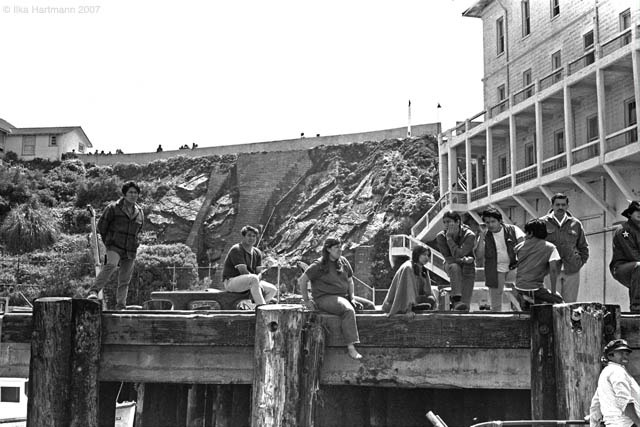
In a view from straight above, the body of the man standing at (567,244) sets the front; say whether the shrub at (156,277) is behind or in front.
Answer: behind

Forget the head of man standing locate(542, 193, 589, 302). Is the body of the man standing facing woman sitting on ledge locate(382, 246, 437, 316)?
no

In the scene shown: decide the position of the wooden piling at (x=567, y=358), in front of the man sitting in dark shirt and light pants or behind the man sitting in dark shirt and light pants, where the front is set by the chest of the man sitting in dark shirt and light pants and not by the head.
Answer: in front

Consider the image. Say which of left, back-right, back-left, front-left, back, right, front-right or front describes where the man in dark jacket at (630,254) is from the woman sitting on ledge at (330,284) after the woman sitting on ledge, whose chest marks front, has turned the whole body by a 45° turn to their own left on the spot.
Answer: front

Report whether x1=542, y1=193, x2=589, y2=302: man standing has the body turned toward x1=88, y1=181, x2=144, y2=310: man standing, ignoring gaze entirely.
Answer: no

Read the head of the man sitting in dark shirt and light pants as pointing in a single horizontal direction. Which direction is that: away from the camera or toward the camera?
toward the camera

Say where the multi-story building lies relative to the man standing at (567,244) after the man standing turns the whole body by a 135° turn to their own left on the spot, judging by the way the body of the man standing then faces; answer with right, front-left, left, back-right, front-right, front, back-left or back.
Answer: front-left

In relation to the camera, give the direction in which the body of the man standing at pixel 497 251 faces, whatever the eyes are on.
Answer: toward the camera

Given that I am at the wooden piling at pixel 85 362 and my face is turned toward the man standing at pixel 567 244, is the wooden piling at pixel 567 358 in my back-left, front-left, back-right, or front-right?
front-right

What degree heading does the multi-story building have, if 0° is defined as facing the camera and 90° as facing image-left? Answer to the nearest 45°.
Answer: approximately 45°

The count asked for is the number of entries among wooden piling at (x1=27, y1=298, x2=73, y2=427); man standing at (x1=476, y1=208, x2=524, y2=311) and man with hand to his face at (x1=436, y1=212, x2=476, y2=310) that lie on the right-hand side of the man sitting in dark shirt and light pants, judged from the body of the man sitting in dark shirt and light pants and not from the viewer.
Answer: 1

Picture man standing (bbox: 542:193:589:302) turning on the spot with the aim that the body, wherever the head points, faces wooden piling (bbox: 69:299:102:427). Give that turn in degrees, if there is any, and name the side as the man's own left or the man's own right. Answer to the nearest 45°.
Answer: approximately 45° to the man's own right

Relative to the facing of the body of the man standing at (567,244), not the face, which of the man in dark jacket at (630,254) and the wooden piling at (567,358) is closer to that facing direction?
the wooden piling

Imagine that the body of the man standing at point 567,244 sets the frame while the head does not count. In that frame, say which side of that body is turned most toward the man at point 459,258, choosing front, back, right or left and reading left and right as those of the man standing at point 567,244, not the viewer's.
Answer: right

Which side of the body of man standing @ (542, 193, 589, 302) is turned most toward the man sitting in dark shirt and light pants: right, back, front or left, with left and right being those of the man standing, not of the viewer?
right

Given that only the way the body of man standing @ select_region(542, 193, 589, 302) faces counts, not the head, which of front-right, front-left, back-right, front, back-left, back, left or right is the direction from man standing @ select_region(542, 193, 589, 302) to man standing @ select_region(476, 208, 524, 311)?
right

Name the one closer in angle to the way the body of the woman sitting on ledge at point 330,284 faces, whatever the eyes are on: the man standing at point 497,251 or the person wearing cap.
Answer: the person wearing cap

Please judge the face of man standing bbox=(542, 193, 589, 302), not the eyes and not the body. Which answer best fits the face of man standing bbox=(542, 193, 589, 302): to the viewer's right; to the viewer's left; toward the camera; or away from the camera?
toward the camera

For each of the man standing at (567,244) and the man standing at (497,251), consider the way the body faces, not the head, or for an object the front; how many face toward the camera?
2

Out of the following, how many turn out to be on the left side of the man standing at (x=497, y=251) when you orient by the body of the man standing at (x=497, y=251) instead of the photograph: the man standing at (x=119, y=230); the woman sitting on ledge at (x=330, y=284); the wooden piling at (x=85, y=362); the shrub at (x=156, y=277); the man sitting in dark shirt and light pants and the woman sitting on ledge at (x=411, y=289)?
0

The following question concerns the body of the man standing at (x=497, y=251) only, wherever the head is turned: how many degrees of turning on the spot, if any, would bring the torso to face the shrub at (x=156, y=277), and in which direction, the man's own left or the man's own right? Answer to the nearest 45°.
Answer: approximately 135° to the man's own right

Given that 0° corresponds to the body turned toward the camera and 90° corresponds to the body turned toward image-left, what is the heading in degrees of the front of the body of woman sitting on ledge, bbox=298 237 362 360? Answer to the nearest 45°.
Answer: approximately 315°

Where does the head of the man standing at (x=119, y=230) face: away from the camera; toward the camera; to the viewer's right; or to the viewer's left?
toward the camera
